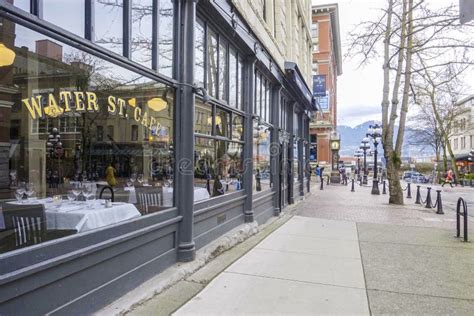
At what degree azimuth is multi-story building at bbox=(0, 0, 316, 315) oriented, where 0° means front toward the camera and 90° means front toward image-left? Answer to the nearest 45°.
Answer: approximately 315°

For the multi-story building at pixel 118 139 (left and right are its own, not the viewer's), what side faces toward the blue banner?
left
